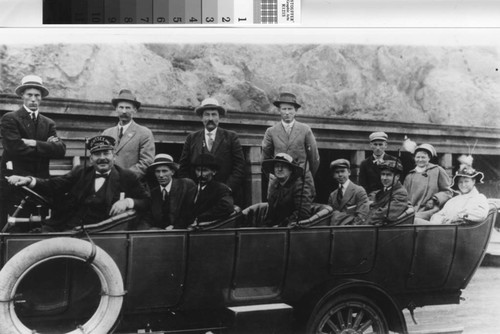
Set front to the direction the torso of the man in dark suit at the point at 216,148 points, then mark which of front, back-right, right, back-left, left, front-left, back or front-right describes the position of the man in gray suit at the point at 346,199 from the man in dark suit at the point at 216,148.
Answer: left

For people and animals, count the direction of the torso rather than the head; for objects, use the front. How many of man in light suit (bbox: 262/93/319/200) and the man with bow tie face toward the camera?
2

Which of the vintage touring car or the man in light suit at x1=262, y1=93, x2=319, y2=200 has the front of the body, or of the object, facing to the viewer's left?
the vintage touring car

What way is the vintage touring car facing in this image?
to the viewer's left

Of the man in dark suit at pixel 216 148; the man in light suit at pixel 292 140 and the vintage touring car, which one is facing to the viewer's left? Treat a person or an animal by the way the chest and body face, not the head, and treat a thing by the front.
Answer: the vintage touring car

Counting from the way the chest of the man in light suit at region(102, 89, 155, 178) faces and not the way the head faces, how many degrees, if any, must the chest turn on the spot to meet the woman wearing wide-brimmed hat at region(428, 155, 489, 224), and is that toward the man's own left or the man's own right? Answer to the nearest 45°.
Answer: approximately 135° to the man's own left
